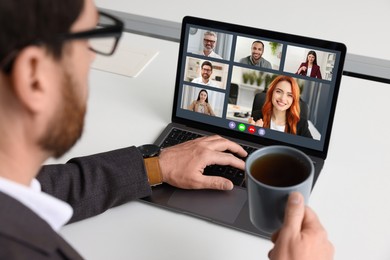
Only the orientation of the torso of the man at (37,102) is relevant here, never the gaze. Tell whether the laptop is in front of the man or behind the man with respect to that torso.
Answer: in front

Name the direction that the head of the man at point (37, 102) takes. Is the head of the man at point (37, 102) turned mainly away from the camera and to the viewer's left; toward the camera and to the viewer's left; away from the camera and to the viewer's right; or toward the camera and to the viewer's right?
away from the camera and to the viewer's right

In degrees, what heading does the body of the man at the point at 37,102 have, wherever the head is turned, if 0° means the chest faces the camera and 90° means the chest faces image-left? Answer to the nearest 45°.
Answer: approximately 225°
